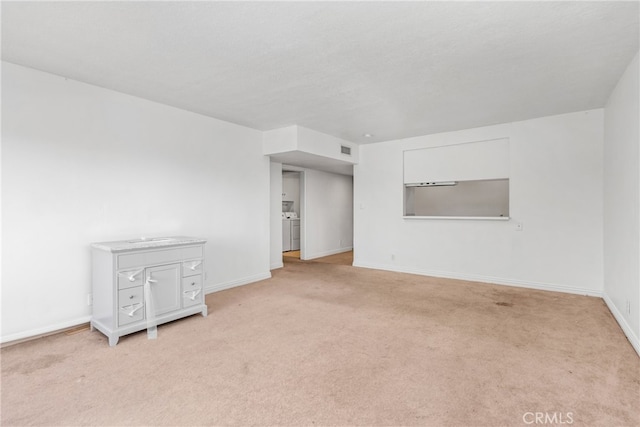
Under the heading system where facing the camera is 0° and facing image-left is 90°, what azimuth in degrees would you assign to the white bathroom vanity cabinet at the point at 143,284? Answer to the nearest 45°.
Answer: approximately 315°
